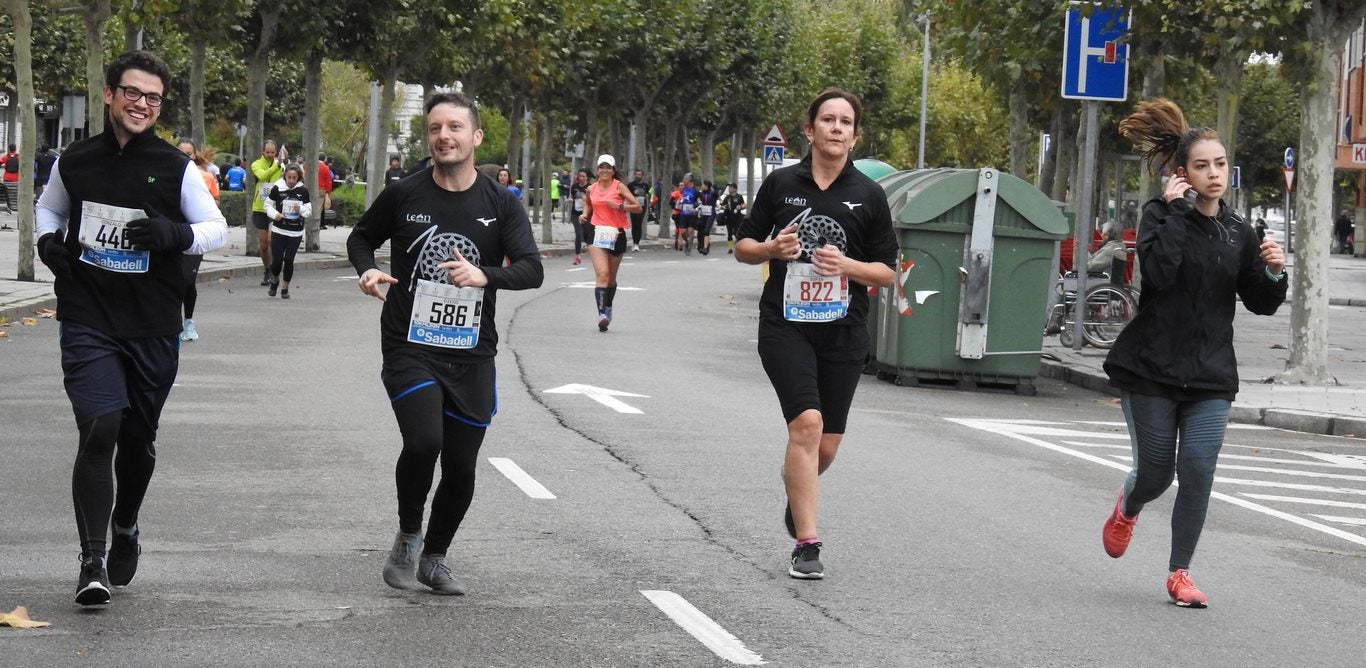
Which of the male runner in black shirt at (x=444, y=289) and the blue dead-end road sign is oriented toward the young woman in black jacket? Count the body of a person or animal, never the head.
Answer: the blue dead-end road sign

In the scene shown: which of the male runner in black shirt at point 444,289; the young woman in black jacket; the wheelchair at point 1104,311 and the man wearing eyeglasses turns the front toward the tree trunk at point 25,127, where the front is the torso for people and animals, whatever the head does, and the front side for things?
the wheelchair

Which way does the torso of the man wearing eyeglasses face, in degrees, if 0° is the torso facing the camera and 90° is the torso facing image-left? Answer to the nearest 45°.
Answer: approximately 0°

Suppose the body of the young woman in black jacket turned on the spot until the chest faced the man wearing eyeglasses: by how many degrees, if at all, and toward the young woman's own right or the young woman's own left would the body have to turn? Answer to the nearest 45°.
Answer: approximately 90° to the young woman's own right

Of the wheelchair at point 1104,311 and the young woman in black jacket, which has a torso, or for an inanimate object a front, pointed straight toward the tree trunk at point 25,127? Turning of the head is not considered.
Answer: the wheelchair

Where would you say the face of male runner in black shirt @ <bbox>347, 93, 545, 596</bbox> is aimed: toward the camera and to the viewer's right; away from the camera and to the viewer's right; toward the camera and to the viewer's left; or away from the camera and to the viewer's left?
toward the camera and to the viewer's left

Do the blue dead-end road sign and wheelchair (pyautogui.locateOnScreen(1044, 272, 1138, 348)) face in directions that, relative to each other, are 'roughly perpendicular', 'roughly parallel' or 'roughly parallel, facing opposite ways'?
roughly perpendicular

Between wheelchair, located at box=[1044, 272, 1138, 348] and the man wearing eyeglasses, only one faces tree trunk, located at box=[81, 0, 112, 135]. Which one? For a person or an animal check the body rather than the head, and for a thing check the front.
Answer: the wheelchair

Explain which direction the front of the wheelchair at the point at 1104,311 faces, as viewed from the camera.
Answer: facing to the left of the viewer

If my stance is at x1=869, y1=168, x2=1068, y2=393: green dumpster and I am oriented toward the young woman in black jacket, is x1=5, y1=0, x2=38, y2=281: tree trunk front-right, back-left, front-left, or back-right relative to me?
back-right

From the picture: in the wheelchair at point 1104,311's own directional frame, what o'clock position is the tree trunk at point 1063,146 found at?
The tree trunk is roughly at 3 o'clock from the wheelchair.
